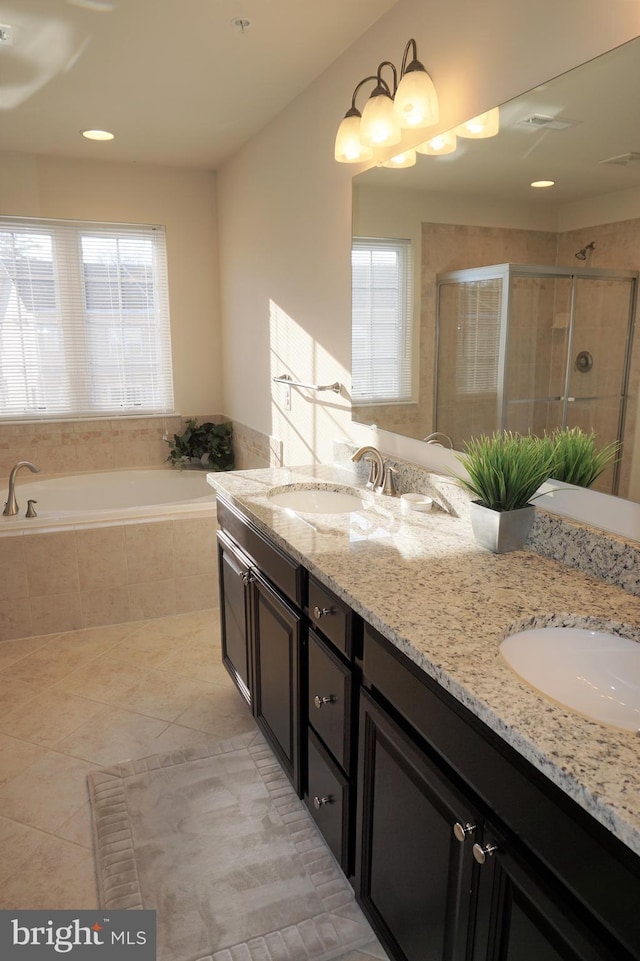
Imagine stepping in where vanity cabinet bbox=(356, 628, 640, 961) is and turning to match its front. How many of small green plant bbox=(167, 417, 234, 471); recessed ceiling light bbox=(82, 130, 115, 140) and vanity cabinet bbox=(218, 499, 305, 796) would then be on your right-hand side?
3

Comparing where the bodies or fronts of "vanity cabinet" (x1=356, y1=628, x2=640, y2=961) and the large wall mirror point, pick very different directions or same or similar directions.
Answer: same or similar directions

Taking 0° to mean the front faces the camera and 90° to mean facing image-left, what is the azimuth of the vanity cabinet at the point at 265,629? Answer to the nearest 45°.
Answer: approximately 45°

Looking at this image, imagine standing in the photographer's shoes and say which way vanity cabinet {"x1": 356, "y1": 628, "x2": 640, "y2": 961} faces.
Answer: facing the viewer and to the left of the viewer

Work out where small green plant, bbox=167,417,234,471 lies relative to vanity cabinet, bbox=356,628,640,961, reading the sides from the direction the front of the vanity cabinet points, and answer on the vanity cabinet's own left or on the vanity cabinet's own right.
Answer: on the vanity cabinet's own right

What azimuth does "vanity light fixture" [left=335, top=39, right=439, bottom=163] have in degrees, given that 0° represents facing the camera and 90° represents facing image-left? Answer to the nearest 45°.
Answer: approximately 45°

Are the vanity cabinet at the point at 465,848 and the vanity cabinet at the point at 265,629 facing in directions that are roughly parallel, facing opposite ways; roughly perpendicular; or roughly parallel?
roughly parallel

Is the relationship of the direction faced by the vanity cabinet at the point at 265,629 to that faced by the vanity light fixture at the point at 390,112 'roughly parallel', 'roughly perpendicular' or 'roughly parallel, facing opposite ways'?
roughly parallel

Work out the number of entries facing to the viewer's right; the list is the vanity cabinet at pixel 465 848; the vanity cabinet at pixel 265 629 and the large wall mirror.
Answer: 0

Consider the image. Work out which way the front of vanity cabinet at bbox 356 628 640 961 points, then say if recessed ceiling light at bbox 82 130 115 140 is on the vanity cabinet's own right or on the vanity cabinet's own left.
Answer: on the vanity cabinet's own right

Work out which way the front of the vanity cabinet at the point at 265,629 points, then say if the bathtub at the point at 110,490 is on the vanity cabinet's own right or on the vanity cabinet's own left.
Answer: on the vanity cabinet's own right
